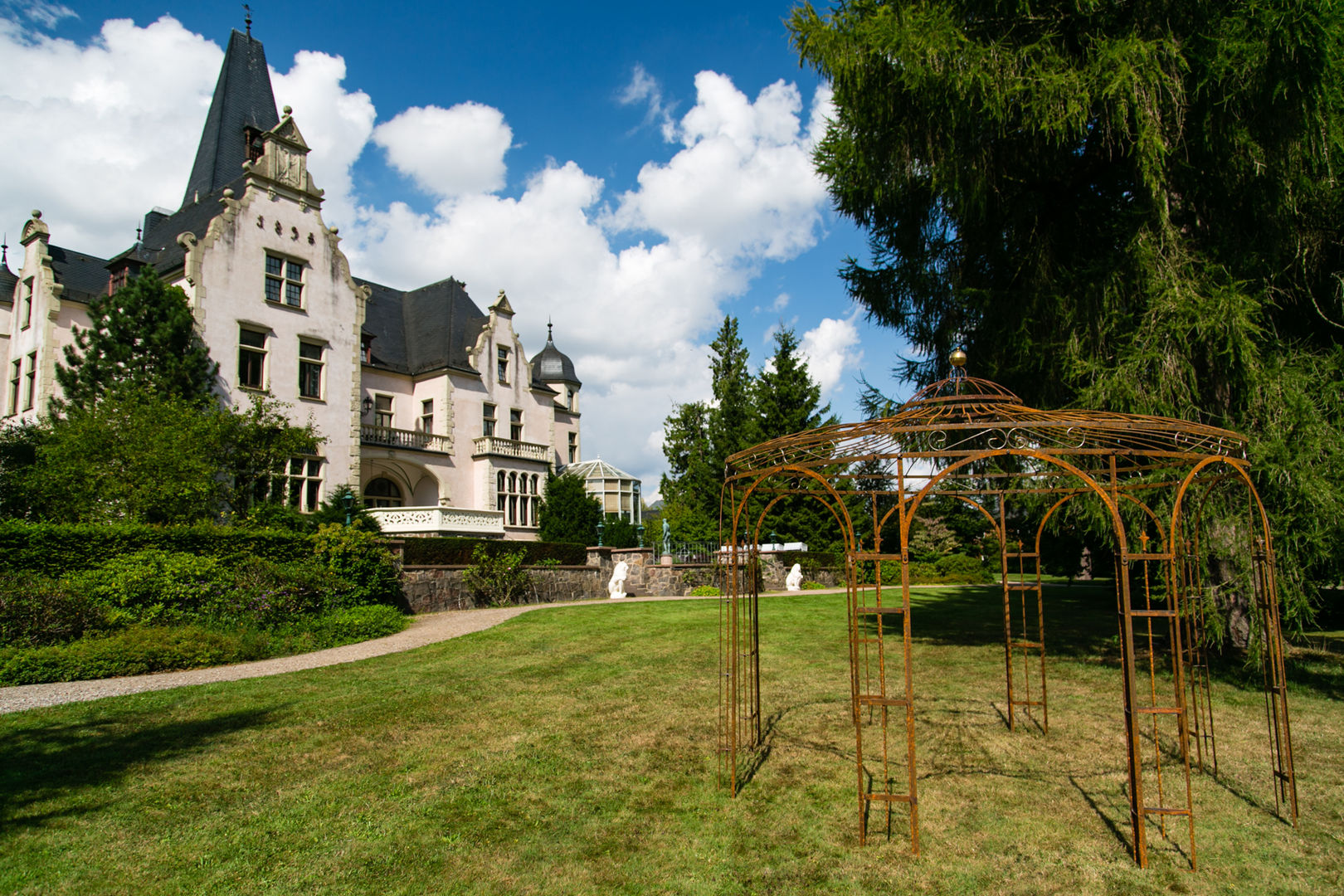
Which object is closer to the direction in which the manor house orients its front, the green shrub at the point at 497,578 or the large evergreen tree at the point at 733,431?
the green shrub

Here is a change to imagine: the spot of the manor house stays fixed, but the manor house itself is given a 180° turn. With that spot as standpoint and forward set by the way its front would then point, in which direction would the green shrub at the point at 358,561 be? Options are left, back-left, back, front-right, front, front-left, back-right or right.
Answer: back-left

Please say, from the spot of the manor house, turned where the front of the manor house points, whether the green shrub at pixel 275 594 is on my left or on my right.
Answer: on my right

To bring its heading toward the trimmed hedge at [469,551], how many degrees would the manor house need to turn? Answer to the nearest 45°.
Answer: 0° — it already faces it

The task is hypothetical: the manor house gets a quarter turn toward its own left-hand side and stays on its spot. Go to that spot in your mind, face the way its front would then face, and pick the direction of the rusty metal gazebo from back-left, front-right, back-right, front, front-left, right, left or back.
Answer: back-right

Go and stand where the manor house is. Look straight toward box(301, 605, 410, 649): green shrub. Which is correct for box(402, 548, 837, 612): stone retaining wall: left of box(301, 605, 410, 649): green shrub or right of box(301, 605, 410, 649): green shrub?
left

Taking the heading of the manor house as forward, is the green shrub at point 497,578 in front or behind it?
in front

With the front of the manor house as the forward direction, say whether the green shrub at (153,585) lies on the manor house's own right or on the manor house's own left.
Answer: on the manor house's own right

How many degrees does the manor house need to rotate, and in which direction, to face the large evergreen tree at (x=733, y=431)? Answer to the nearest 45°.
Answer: approximately 45° to its left
